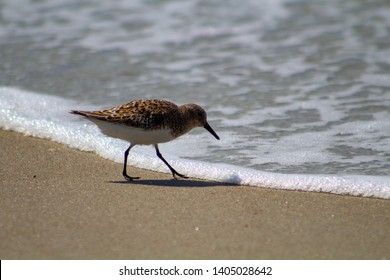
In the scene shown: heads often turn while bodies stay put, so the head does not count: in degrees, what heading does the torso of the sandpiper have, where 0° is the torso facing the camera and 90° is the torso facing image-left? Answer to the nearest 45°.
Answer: approximately 270°
